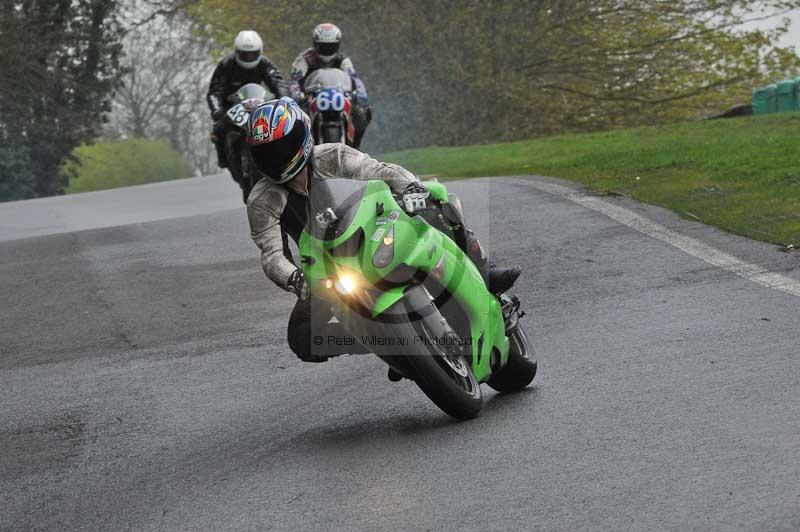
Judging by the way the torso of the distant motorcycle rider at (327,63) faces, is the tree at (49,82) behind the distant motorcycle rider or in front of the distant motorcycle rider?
behind

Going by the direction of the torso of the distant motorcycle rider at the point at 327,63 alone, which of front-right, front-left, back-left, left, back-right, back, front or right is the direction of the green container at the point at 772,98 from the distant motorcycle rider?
back-left

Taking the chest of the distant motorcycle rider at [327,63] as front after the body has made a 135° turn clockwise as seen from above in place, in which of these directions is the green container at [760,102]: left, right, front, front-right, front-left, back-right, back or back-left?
right

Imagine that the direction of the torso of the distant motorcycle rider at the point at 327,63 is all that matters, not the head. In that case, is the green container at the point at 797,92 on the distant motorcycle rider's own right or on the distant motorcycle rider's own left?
on the distant motorcycle rider's own left

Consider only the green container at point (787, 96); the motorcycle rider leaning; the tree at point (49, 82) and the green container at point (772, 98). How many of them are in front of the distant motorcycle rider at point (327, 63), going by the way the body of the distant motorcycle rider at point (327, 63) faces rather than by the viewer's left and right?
1

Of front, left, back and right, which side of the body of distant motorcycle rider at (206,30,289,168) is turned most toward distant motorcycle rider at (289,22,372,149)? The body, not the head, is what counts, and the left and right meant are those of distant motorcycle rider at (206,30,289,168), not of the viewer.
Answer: left

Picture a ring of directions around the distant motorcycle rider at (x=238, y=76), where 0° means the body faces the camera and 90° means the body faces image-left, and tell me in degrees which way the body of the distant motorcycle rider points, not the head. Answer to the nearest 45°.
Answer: approximately 0°

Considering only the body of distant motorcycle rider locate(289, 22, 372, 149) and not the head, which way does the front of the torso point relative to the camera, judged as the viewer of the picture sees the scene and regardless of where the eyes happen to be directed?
toward the camera

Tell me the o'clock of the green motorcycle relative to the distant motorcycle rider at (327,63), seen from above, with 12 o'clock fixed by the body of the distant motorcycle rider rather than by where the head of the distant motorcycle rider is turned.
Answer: The green motorcycle is roughly at 12 o'clock from the distant motorcycle rider.

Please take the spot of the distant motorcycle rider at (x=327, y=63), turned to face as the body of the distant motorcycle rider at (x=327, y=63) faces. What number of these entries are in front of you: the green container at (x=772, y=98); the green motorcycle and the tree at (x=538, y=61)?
1

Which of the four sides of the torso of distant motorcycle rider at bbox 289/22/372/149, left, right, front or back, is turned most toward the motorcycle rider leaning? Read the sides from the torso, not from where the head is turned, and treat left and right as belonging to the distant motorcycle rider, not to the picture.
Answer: front

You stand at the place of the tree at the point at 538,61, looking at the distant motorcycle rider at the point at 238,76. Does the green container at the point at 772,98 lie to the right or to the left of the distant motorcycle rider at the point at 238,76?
left

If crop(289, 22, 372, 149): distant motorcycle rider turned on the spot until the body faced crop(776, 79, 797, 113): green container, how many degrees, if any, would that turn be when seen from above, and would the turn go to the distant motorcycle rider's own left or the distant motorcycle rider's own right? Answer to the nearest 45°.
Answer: approximately 135° to the distant motorcycle rider's own left

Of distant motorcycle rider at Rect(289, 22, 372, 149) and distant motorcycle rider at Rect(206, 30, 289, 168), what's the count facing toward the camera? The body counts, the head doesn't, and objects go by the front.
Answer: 2

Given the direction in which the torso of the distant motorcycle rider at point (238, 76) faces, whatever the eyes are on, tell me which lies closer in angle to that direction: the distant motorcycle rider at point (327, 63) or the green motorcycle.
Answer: the green motorcycle
